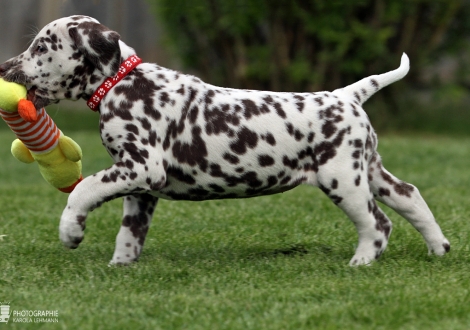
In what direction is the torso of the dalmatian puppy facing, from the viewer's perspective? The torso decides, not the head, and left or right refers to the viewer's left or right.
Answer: facing to the left of the viewer
